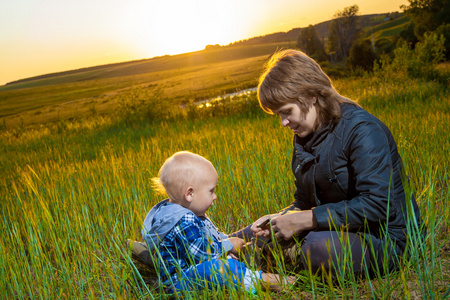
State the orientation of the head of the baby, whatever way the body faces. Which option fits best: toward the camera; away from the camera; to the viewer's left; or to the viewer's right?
to the viewer's right

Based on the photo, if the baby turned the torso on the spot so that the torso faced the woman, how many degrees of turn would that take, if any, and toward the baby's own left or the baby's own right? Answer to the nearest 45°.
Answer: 0° — they already face them

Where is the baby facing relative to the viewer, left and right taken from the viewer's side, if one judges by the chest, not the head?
facing to the right of the viewer
